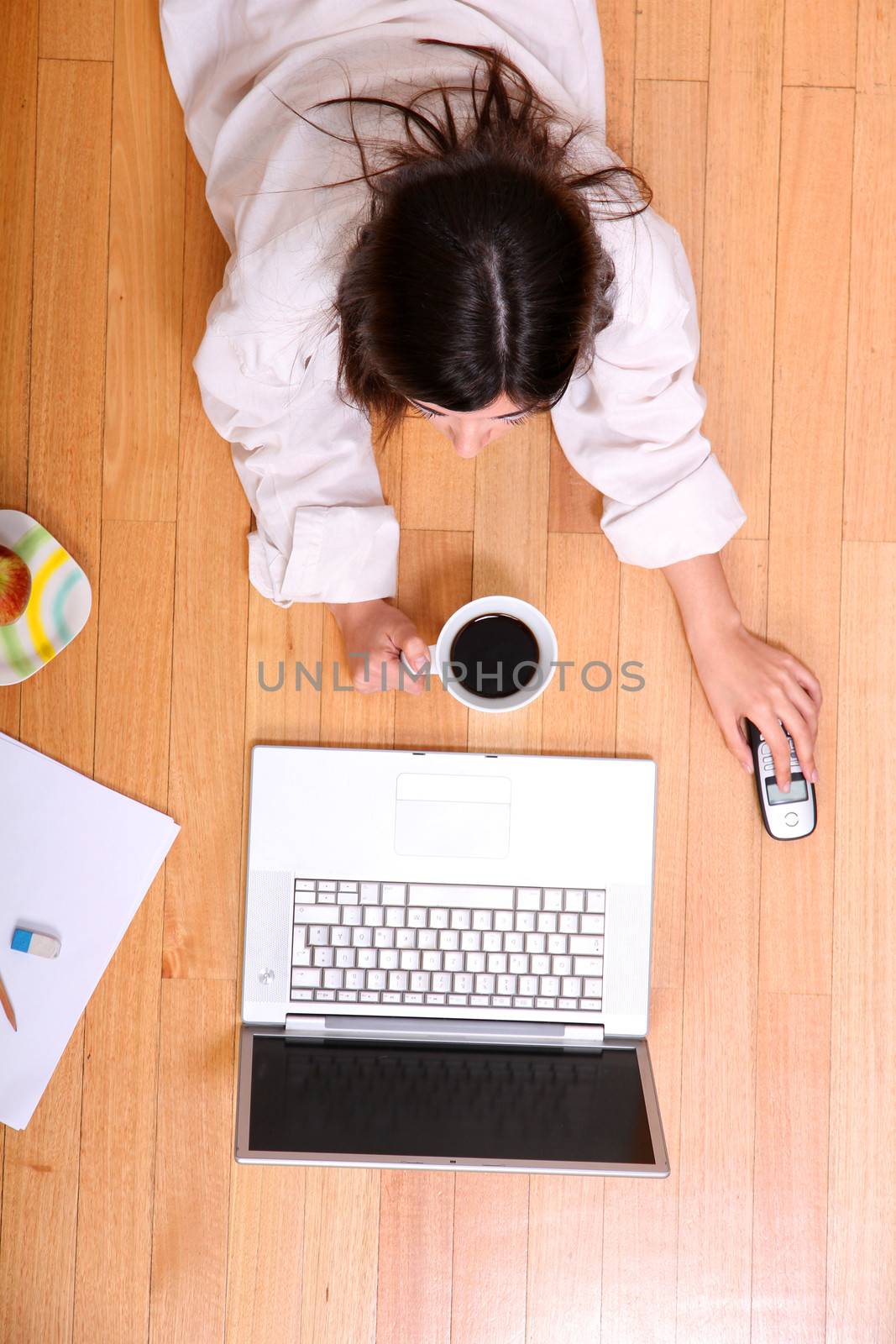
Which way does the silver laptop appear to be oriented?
away from the camera
